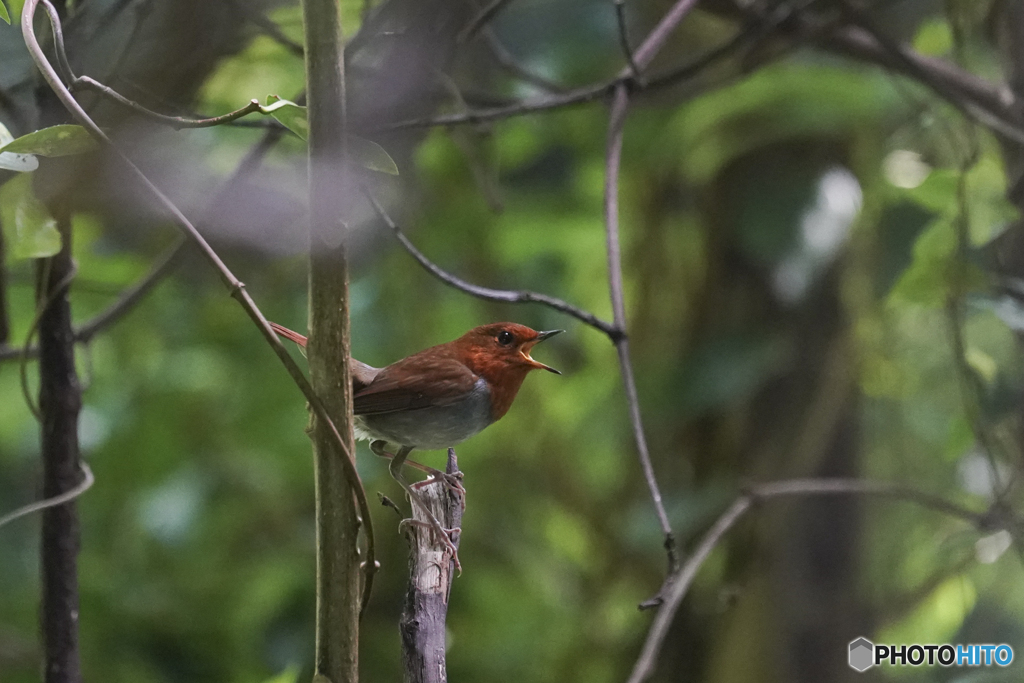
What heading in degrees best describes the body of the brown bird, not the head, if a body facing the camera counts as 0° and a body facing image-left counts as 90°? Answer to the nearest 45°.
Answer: approximately 270°

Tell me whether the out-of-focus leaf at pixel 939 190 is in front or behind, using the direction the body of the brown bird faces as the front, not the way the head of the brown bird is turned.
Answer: in front

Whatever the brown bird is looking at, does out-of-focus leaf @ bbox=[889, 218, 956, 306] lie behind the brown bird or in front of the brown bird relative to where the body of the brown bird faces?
in front
